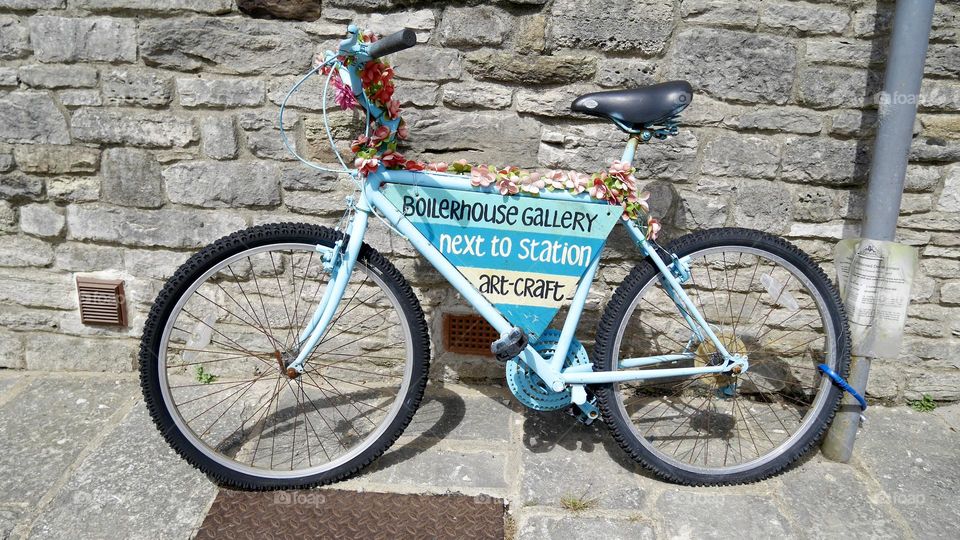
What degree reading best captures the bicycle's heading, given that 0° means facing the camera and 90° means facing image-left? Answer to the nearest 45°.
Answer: approximately 90°

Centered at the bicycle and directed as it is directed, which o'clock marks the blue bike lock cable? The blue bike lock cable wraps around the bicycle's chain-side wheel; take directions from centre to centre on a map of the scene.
The blue bike lock cable is roughly at 6 o'clock from the bicycle.

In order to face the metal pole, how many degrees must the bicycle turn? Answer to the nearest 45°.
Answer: approximately 180°

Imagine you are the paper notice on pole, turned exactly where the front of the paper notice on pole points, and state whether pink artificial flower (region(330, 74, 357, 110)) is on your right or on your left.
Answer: on your right

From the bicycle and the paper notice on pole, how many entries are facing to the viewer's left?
1

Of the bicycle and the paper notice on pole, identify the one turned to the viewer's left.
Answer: the bicycle

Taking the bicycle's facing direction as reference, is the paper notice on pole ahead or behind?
behind
